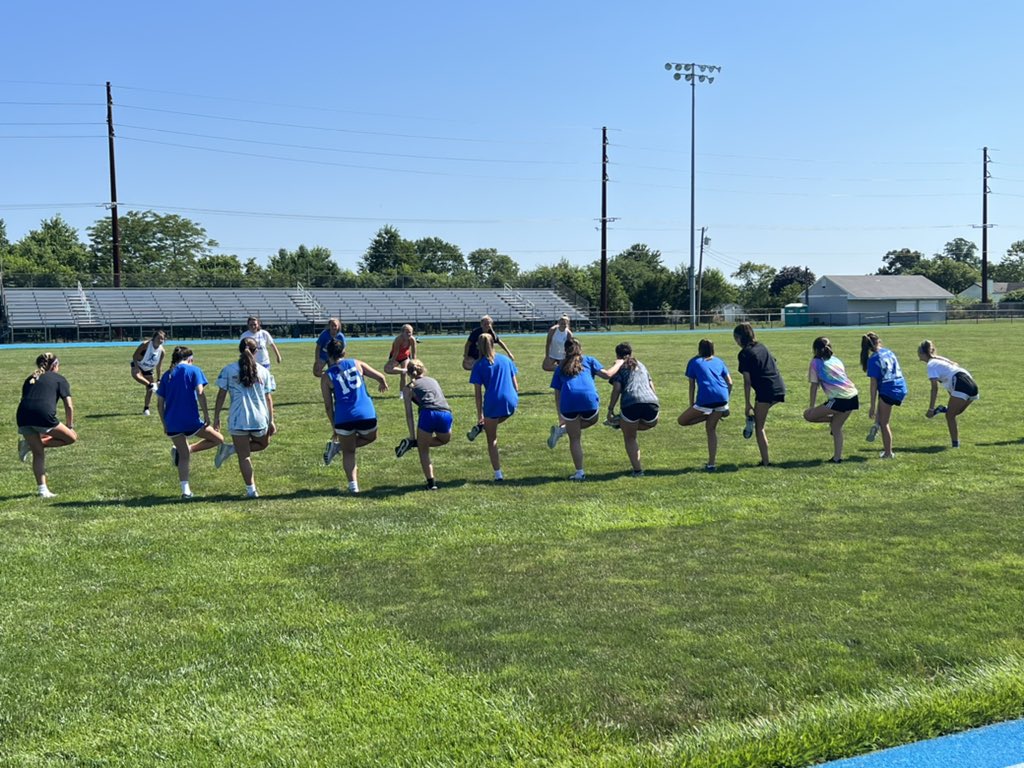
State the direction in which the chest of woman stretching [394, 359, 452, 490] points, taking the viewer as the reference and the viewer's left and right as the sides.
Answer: facing away from the viewer and to the left of the viewer

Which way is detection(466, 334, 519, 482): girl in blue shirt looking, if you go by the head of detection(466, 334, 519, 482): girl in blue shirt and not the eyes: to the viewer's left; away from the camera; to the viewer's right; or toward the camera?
away from the camera

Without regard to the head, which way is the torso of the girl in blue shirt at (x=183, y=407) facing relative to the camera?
away from the camera

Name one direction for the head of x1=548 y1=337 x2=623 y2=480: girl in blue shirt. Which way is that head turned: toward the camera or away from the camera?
away from the camera

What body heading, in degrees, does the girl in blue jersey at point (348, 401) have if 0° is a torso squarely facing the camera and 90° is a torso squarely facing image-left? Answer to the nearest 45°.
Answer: approximately 180°

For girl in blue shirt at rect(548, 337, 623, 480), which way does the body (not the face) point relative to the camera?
away from the camera

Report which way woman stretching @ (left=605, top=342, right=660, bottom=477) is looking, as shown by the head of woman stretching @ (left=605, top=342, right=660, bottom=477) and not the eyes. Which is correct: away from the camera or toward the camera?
away from the camera

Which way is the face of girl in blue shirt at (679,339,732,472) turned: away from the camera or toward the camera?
away from the camera

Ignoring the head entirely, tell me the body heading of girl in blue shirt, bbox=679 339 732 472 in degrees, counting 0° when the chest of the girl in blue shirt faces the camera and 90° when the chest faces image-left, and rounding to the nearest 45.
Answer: approximately 180°

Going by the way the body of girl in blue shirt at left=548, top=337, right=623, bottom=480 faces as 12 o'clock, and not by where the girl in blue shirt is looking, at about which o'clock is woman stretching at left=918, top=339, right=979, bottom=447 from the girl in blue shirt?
The woman stretching is roughly at 2 o'clock from the girl in blue shirt.
